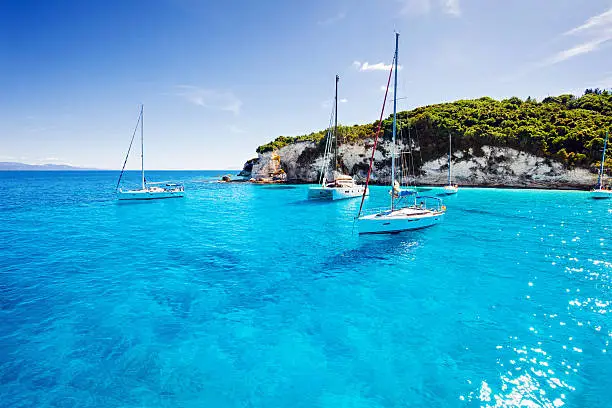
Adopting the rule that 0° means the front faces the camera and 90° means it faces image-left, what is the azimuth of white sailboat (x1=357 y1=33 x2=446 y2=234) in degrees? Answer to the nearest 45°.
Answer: approximately 45°
